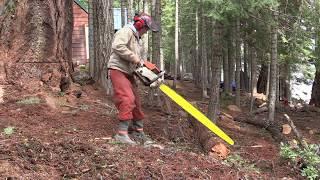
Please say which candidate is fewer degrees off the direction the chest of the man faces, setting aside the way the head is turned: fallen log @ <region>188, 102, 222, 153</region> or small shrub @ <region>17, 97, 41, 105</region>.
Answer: the fallen log

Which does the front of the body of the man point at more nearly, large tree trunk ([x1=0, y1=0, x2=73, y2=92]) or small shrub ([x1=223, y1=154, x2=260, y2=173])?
the small shrub

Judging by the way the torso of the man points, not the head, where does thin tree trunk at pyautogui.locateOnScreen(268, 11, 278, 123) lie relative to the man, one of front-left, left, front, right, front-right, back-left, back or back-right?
front-left

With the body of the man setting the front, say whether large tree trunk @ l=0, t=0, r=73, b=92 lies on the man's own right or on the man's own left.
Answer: on the man's own left

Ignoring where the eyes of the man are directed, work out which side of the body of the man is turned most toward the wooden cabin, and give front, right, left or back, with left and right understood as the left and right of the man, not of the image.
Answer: left

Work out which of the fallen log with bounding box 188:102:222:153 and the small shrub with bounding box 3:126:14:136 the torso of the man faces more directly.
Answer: the fallen log

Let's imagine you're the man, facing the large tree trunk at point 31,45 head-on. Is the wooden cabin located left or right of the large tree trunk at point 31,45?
right

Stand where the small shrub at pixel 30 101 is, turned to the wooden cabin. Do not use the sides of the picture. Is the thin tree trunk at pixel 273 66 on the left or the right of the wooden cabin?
right

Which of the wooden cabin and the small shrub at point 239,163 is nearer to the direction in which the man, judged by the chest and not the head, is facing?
the small shrub

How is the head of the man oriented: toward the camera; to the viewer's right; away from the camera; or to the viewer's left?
to the viewer's right

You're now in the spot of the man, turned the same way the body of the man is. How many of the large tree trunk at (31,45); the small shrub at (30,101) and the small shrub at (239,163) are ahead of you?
1

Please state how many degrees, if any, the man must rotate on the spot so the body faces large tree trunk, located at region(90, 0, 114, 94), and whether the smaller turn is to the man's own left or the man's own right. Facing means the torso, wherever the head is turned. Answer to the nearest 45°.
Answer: approximately 90° to the man's own left

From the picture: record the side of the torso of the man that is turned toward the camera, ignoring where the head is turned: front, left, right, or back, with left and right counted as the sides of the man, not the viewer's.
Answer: right
